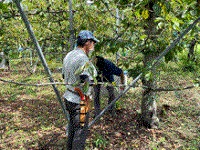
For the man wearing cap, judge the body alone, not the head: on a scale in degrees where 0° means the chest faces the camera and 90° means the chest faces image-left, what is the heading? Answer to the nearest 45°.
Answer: approximately 270°

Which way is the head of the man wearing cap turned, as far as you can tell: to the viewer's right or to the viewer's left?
to the viewer's right
